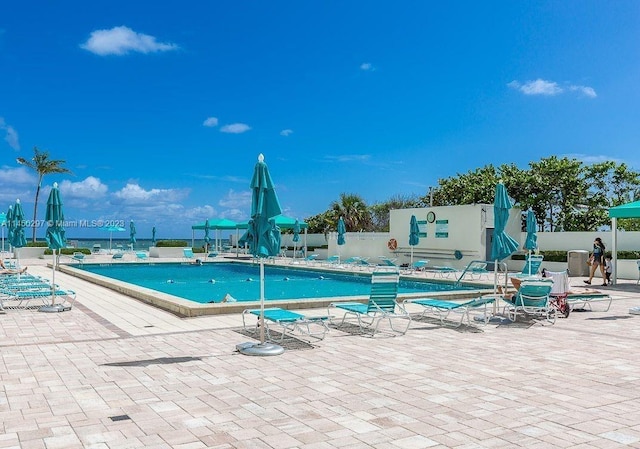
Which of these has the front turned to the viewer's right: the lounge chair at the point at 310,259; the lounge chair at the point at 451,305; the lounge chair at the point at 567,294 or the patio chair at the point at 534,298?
the lounge chair at the point at 567,294

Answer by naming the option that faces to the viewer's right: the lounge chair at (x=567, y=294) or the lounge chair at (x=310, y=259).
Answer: the lounge chair at (x=567, y=294)

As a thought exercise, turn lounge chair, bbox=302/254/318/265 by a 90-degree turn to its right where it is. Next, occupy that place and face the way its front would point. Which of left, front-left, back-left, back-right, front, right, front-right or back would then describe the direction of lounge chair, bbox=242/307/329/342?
back-left

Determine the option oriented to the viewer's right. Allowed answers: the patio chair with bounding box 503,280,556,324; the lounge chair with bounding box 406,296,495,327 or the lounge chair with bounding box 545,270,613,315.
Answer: the lounge chair with bounding box 545,270,613,315

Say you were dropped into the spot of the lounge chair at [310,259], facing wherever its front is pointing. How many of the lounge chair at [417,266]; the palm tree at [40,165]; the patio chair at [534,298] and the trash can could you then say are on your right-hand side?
1

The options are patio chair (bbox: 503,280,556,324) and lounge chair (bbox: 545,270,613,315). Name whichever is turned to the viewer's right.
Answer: the lounge chair

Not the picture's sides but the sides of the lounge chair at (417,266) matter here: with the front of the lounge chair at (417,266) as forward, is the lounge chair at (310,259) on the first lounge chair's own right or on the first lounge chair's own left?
on the first lounge chair's own right

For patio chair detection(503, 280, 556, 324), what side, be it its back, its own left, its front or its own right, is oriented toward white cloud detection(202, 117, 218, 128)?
front

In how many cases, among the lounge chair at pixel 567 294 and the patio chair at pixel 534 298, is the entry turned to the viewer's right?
1

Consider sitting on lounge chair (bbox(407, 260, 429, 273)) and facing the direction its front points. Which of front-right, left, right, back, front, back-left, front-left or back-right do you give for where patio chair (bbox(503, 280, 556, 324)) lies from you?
front-left

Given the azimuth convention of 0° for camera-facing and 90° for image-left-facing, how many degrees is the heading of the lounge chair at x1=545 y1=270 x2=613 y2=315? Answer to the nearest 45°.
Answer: approximately 270°

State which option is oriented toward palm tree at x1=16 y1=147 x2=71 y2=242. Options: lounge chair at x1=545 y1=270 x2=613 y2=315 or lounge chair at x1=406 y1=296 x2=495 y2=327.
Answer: lounge chair at x1=406 y1=296 x2=495 y2=327

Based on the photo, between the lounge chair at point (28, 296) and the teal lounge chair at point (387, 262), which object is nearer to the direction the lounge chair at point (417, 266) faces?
the lounge chair

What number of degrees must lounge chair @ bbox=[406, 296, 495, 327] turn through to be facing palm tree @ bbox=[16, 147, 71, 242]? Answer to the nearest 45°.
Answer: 0° — it already faces it

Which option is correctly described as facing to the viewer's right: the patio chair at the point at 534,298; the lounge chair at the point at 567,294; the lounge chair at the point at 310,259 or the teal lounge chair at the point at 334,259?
the lounge chair at the point at 567,294

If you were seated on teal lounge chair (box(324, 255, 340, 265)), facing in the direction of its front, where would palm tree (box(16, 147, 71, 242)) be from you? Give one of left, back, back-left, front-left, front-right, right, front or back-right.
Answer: right

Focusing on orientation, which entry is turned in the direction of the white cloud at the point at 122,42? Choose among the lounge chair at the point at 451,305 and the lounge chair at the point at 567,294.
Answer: the lounge chair at the point at 451,305

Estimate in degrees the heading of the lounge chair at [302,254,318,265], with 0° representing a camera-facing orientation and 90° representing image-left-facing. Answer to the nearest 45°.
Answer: approximately 45°

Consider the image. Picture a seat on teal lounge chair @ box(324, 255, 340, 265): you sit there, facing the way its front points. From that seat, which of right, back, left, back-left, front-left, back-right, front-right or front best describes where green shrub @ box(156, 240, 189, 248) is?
right
